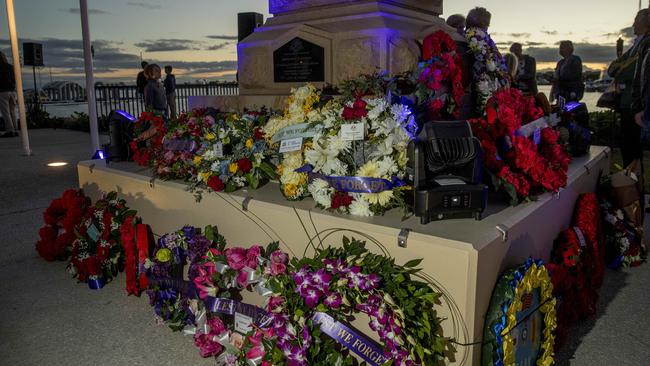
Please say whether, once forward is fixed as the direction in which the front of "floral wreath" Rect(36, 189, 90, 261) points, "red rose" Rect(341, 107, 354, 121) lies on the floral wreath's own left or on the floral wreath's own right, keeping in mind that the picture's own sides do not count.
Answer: on the floral wreath's own left

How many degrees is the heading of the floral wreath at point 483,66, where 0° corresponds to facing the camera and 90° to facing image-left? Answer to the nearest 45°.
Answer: approximately 315°

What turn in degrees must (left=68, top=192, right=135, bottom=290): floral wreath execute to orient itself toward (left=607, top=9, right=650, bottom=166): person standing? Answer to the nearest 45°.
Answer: approximately 135° to its left

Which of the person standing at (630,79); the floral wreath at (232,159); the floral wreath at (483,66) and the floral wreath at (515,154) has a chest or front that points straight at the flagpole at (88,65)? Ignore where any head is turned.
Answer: the person standing

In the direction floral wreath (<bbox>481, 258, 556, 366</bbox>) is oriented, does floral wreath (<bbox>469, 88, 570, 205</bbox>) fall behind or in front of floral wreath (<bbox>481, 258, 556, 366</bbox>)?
behind

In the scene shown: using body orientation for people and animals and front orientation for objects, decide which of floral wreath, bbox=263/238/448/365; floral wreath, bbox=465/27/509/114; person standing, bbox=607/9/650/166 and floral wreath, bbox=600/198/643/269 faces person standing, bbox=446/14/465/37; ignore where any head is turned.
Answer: person standing, bbox=607/9/650/166

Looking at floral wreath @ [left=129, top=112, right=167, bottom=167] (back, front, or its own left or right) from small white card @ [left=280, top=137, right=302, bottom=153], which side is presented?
left

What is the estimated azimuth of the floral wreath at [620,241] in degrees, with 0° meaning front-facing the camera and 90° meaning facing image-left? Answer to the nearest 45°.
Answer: approximately 315°

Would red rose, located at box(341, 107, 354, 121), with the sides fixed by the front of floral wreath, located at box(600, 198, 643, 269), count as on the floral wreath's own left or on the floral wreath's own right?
on the floral wreath's own right
